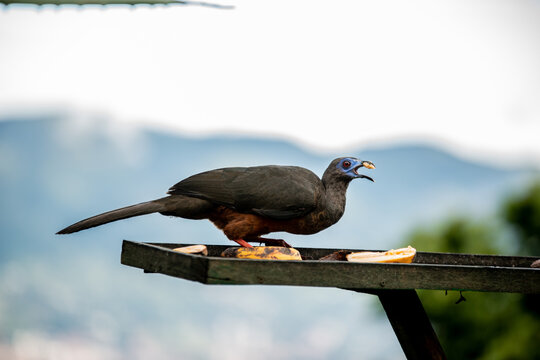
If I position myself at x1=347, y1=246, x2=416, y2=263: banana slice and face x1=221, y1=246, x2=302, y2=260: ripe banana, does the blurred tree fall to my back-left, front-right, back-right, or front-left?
back-right

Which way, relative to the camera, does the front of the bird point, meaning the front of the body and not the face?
to the viewer's right
